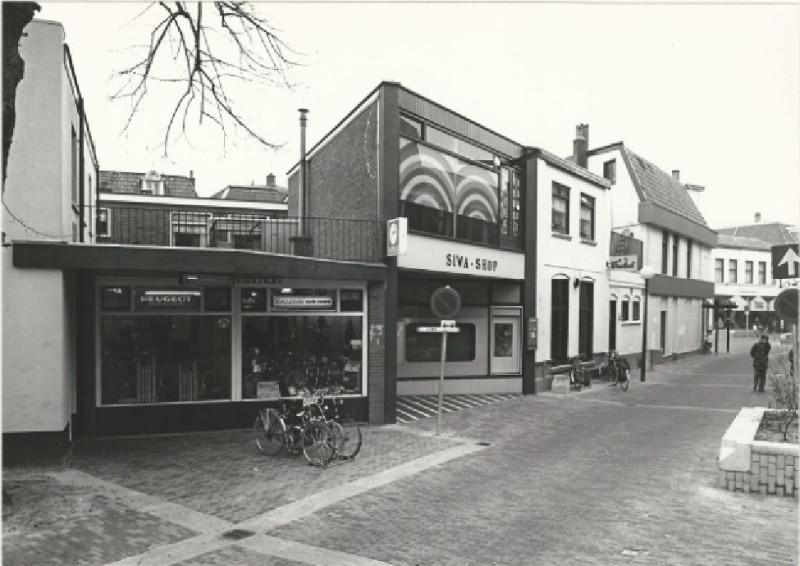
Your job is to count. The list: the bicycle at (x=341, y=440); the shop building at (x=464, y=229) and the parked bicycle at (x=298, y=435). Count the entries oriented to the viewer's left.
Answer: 0

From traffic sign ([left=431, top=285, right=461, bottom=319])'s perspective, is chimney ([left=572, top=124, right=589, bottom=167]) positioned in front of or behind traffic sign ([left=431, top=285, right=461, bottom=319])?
behind

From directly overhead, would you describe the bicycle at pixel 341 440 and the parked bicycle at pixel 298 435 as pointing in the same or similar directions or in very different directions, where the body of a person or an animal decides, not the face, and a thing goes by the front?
same or similar directions

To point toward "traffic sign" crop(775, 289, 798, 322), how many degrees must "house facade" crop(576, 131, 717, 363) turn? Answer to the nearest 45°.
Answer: approximately 45° to its right

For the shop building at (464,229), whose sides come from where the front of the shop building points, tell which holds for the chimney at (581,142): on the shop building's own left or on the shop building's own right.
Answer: on the shop building's own left

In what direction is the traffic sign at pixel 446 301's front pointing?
toward the camera

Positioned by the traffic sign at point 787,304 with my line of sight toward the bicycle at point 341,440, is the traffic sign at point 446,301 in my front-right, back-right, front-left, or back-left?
front-right

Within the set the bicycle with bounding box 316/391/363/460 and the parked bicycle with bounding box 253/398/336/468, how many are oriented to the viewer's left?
0
